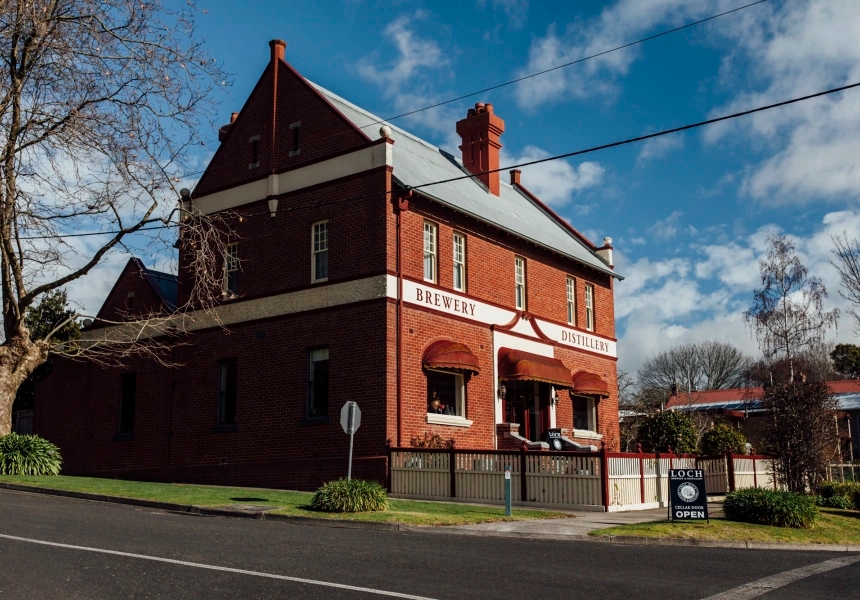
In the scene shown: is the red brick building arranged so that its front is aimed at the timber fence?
yes

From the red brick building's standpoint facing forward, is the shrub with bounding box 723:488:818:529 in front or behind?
in front

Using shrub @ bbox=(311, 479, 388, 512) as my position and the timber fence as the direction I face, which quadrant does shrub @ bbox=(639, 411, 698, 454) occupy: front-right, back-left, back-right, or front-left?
front-left

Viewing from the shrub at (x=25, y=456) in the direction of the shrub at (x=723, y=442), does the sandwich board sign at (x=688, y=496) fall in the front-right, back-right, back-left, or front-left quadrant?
front-right

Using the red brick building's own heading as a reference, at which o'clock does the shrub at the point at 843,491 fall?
The shrub is roughly at 11 o'clock from the red brick building.

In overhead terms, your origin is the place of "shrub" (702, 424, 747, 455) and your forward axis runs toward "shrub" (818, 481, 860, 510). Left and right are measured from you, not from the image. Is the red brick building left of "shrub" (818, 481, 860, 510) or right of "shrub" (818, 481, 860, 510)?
right

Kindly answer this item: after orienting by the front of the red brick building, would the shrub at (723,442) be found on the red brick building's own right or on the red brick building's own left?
on the red brick building's own left

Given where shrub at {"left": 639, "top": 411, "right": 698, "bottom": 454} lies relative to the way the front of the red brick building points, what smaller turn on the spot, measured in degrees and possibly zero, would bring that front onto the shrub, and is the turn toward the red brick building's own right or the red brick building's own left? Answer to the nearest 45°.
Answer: approximately 90° to the red brick building's own left

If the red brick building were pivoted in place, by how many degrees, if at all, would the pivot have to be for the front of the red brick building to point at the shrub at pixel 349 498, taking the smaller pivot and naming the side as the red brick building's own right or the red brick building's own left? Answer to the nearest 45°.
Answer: approximately 45° to the red brick building's own right

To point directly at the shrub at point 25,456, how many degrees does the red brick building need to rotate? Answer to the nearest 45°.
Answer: approximately 135° to its right

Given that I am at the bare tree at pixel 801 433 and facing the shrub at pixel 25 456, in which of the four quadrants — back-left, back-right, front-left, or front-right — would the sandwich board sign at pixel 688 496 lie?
front-left

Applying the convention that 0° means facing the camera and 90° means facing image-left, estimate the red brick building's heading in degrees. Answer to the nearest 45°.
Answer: approximately 315°

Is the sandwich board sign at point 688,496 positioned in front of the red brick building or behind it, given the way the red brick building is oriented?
in front
